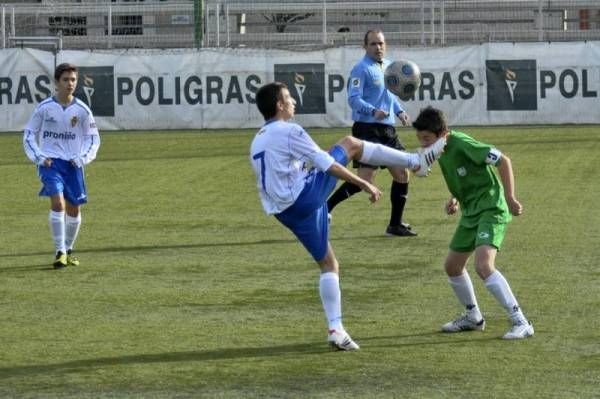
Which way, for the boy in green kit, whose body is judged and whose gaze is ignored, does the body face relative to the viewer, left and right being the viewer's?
facing the viewer and to the left of the viewer

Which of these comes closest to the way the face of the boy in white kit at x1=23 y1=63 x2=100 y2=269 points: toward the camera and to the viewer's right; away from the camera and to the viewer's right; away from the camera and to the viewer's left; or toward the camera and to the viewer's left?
toward the camera and to the viewer's right

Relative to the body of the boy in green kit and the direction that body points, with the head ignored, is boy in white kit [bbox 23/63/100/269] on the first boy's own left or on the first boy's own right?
on the first boy's own right

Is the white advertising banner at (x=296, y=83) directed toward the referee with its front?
yes

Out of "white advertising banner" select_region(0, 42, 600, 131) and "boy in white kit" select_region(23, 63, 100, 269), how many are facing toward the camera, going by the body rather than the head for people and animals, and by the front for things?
2

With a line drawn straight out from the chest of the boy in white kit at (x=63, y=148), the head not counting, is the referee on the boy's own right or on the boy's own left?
on the boy's own left

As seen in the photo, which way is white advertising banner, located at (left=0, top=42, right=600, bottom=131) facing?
toward the camera

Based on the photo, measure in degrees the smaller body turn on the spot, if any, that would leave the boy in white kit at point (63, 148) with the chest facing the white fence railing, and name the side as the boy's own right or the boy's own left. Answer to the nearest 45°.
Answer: approximately 180°

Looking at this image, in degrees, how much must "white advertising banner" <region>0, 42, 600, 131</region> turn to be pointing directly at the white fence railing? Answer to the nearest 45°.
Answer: approximately 180°

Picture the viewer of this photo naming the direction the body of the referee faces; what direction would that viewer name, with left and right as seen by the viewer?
facing the viewer and to the right of the viewer

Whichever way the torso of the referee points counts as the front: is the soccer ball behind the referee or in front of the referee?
in front

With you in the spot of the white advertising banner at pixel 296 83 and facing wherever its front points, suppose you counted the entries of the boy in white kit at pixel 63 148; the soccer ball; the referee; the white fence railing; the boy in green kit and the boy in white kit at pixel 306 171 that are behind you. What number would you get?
1

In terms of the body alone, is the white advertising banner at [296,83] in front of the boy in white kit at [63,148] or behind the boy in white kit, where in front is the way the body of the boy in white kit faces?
behind

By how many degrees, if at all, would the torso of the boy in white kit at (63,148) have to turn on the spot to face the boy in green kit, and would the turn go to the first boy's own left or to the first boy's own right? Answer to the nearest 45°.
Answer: approximately 45° to the first boy's own left

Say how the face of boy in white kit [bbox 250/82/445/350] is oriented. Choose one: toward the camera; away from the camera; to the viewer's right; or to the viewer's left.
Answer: to the viewer's right

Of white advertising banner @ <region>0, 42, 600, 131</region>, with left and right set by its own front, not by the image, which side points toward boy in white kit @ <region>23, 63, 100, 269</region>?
front

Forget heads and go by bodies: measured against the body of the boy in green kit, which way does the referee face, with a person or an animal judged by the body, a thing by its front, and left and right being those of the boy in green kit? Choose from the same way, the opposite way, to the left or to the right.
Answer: to the left
